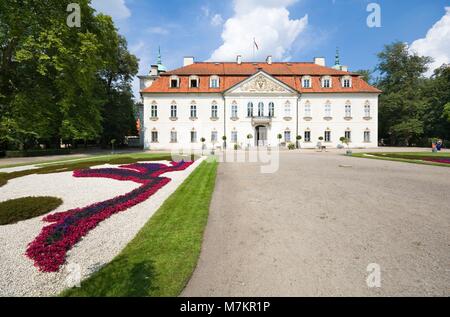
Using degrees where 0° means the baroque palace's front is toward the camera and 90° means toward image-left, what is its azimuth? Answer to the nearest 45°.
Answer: approximately 0°

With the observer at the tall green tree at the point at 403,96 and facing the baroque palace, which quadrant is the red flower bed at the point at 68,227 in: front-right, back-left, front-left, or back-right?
front-left

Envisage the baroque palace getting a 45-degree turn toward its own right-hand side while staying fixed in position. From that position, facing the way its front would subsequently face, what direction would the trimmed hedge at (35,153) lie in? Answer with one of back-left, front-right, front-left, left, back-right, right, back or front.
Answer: front

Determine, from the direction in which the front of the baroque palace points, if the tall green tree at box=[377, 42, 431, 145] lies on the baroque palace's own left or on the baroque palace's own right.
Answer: on the baroque palace's own left

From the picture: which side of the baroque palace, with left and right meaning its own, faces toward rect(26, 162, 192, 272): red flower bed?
front

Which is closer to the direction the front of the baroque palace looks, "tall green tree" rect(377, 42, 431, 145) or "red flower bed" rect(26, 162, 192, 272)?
the red flower bed

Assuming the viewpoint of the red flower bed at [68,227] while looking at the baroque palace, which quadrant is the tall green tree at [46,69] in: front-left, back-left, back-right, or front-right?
front-left

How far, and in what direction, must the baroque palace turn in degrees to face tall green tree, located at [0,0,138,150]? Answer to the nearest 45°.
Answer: approximately 45° to its right
